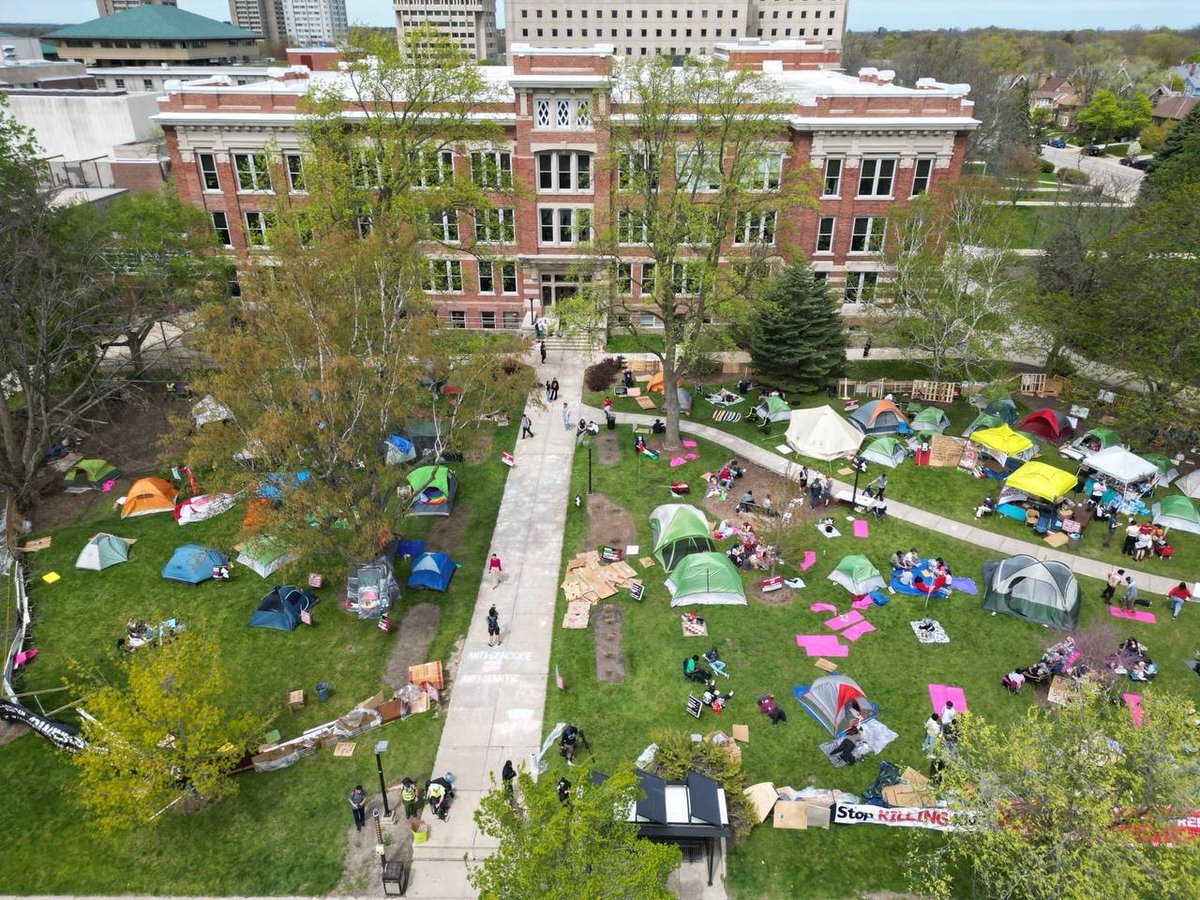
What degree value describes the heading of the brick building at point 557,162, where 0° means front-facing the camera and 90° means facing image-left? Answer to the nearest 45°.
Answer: approximately 0°

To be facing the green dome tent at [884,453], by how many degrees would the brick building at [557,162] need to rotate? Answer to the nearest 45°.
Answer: approximately 45° to its left

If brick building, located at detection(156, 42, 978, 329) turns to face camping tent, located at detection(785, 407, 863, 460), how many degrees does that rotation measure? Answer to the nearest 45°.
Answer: approximately 45° to its left
